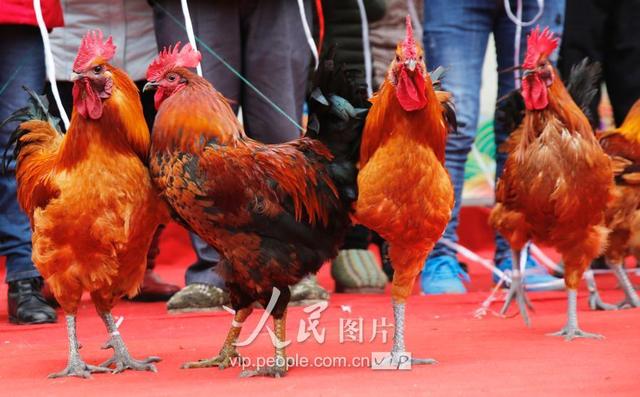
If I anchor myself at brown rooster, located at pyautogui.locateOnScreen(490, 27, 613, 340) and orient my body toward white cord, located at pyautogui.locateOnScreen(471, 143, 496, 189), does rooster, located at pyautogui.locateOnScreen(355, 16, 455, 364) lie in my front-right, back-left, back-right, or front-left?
back-left

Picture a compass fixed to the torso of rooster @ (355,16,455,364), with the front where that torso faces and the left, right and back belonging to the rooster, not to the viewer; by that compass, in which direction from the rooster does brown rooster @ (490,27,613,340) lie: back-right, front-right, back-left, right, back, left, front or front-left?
back-left

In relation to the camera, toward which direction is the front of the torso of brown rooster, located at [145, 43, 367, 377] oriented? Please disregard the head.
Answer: to the viewer's left

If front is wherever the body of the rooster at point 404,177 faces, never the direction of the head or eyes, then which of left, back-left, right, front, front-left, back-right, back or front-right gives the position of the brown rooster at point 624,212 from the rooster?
back-left

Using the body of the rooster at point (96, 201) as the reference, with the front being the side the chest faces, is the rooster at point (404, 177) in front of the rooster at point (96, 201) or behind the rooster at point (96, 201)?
in front

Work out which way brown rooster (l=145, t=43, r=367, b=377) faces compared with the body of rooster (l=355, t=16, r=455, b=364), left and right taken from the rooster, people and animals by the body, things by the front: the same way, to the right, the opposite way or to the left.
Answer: to the right

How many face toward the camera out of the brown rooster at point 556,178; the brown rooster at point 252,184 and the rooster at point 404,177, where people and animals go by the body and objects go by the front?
2

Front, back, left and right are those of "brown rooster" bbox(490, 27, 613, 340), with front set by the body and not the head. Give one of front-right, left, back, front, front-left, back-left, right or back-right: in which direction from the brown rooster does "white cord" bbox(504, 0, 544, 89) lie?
back

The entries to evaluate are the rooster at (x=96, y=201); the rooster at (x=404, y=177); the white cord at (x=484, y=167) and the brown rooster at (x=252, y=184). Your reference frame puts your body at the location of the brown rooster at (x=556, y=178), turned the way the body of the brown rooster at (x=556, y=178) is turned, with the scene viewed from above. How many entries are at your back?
1
